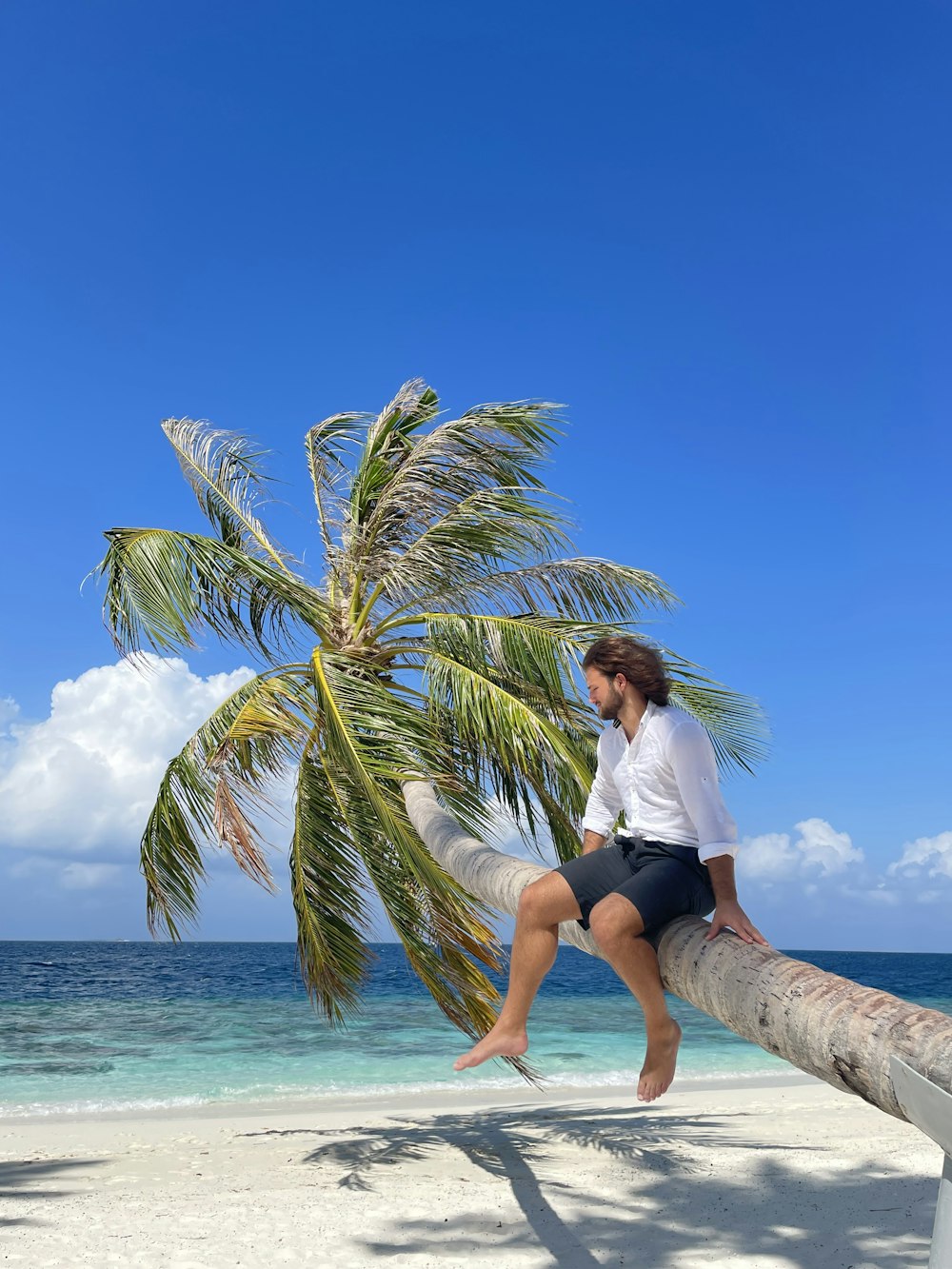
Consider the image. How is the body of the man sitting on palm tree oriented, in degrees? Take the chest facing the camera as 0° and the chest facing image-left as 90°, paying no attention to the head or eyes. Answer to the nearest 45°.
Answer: approximately 45°
